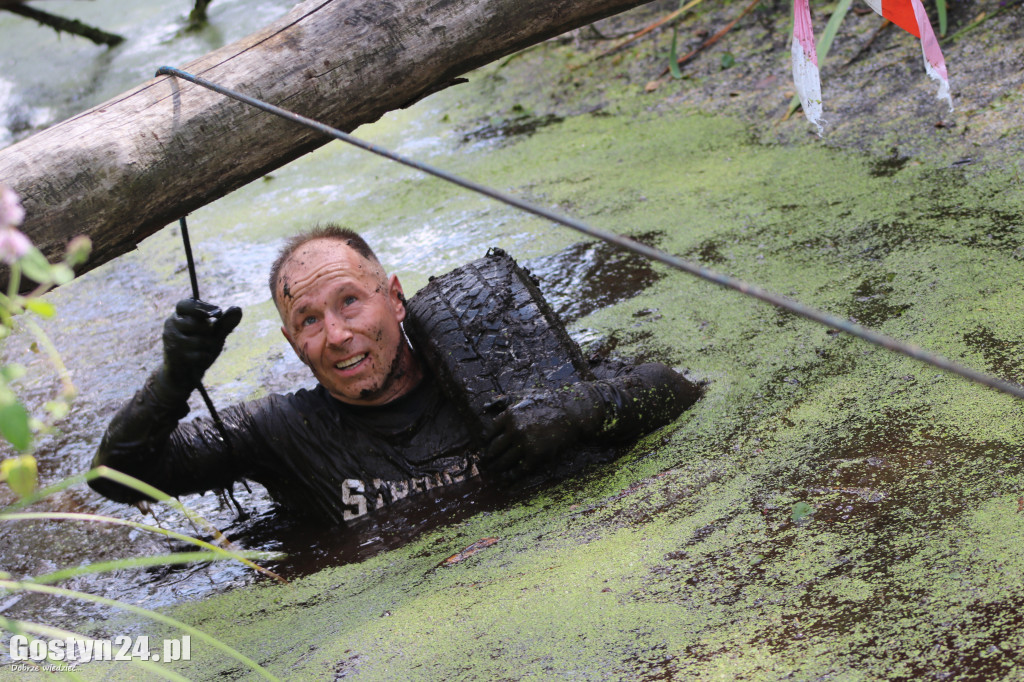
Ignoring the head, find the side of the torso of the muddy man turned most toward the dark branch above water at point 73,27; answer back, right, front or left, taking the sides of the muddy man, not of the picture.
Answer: back

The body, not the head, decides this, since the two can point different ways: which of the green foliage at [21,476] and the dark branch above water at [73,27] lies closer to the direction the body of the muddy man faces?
the green foliage

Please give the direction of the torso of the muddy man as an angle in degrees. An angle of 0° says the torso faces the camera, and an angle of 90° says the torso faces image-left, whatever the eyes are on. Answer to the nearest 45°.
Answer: approximately 0°

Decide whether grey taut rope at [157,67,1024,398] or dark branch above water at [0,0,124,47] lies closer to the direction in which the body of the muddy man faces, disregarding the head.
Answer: the grey taut rope

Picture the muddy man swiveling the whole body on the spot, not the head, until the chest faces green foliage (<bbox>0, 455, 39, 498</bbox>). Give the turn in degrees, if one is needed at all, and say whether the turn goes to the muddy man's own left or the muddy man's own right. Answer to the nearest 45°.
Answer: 0° — they already face it
